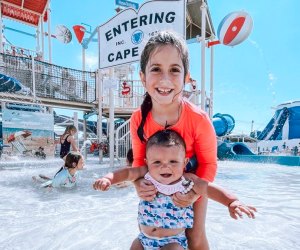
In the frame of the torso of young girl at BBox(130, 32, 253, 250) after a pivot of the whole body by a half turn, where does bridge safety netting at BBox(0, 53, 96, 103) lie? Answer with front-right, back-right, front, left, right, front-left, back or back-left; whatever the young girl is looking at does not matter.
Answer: front-left

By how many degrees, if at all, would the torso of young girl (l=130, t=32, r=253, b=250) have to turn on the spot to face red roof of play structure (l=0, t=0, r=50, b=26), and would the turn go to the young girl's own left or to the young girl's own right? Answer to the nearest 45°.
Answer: approximately 135° to the young girl's own right

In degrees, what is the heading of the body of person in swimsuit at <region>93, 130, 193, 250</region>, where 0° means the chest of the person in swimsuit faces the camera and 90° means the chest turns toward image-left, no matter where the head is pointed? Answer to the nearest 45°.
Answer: approximately 0°

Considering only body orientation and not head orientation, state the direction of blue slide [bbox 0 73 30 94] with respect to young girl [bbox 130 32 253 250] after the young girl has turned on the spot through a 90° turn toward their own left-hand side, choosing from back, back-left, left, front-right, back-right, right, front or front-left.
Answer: back-left

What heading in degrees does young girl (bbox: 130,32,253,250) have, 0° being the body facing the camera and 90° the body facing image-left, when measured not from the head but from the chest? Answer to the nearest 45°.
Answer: approximately 0°

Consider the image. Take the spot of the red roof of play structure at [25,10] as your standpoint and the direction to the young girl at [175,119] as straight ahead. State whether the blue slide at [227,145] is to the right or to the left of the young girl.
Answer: left

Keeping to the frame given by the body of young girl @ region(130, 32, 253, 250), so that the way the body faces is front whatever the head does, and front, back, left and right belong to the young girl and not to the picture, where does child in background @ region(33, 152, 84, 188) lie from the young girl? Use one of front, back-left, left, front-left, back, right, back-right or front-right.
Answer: back-right
